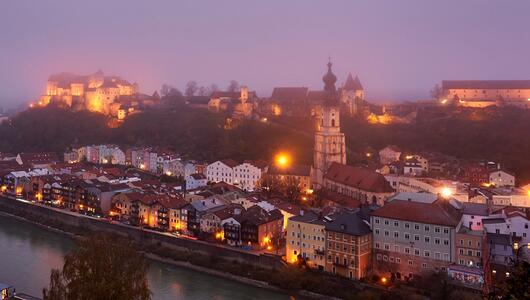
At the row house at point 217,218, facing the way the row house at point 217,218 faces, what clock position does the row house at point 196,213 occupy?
the row house at point 196,213 is roughly at 3 o'clock from the row house at point 217,218.

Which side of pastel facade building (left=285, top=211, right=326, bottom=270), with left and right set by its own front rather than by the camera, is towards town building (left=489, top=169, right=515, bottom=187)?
back

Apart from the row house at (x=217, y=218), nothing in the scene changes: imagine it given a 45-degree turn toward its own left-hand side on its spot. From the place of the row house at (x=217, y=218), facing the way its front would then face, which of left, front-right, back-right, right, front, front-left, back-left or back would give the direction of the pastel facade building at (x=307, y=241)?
front-left

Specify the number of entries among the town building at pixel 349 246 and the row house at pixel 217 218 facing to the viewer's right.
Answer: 0

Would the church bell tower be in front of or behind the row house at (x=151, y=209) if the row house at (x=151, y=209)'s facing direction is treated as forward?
behind

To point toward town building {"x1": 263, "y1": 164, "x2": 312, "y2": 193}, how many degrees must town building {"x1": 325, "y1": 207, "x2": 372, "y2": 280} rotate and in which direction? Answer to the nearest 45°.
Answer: approximately 135° to its right

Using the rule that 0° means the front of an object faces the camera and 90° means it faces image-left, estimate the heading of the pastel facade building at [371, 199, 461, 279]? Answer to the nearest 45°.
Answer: approximately 45°

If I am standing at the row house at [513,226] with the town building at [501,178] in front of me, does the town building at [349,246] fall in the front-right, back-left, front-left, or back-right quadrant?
back-left

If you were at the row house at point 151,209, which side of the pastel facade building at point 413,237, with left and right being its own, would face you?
right

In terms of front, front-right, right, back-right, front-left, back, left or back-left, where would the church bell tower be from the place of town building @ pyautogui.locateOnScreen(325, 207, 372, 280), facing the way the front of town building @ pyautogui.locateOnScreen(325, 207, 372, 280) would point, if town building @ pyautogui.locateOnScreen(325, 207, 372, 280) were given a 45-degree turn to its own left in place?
back

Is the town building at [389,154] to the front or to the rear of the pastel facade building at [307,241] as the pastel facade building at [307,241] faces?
to the rear

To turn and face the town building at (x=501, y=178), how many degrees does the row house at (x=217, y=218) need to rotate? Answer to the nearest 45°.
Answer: approximately 135° to its left

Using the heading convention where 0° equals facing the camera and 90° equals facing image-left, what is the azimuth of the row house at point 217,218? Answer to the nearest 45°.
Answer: approximately 45°

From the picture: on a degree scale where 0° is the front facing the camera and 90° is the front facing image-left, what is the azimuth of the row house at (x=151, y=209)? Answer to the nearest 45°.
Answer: approximately 45°

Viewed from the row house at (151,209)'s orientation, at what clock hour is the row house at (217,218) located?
the row house at (217,218) is roughly at 9 o'clock from the row house at (151,209).

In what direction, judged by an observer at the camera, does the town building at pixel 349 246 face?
facing the viewer and to the left of the viewer

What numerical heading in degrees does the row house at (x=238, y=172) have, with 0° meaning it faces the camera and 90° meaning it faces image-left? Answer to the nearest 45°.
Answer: approximately 45°
